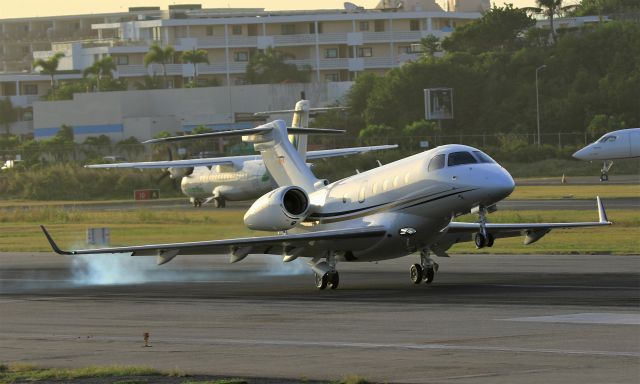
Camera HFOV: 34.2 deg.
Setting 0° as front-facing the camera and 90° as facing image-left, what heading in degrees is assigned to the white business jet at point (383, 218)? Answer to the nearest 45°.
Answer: approximately 315°
